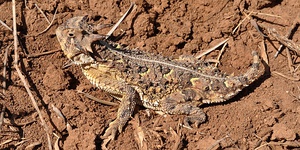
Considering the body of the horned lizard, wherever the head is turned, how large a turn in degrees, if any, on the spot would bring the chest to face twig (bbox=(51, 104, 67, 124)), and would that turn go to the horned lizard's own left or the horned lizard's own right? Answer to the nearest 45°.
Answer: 0° — it already faces it

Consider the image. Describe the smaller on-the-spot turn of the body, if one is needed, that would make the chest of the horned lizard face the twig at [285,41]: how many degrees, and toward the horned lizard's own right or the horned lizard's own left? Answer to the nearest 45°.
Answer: approximately 180°

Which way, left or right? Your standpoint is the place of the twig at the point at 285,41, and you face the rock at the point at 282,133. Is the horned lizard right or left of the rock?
right

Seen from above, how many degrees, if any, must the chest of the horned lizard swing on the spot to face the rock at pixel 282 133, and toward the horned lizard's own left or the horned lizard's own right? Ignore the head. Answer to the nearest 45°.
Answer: approximately 180°

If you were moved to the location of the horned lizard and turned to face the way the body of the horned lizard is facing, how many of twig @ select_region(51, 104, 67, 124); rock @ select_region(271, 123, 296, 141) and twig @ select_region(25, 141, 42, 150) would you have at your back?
1

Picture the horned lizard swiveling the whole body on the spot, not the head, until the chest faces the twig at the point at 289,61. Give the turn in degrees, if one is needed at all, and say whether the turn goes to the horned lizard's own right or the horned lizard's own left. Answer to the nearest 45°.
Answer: approximately 180°

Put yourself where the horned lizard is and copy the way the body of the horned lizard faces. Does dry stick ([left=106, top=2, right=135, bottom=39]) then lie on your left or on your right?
on your right

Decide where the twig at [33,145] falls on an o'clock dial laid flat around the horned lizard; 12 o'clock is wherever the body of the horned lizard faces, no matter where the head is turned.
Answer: The twig is roughly at 11 o'clock from the horned lizard.

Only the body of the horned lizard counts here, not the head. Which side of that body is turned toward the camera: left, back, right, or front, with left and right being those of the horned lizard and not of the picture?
left

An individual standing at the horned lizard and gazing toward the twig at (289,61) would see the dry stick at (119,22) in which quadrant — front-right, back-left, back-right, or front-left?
back-left

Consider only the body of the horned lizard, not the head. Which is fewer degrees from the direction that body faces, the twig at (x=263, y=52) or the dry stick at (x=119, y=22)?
the dry stick

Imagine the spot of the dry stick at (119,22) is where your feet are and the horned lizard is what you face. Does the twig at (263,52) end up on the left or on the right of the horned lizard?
left

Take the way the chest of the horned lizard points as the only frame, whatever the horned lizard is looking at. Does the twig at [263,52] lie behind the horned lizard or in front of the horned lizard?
behind

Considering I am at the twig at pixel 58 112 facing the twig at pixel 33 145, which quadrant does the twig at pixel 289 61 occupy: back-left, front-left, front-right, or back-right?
back-left

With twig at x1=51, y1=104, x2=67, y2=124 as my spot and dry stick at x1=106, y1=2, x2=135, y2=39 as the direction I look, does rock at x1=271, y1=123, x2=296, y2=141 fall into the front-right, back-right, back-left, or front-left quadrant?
front-right
